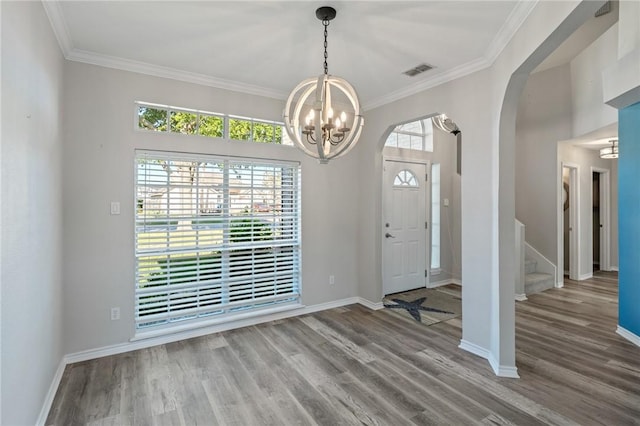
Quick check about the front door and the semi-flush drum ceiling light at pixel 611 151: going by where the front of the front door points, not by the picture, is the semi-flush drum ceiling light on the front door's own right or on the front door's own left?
on the front door's own left

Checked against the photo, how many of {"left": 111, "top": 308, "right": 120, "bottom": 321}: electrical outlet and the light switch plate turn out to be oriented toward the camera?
2

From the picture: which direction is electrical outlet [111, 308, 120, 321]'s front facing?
toward the camera

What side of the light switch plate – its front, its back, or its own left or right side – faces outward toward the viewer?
front

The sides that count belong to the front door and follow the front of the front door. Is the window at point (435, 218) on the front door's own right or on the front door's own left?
on the front door's own left

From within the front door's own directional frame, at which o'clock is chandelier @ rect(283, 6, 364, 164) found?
The chandelier is roughly at 2 o'clock from the front door.

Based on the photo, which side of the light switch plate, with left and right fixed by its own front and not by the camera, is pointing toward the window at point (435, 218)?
left

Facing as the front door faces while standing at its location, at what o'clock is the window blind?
The window blind is roughly at 3 o'clock from the front door.

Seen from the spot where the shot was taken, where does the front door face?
facing the viewer and to the right of the viewer

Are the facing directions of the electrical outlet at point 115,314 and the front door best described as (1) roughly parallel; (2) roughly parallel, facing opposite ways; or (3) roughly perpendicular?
roughly parallel
